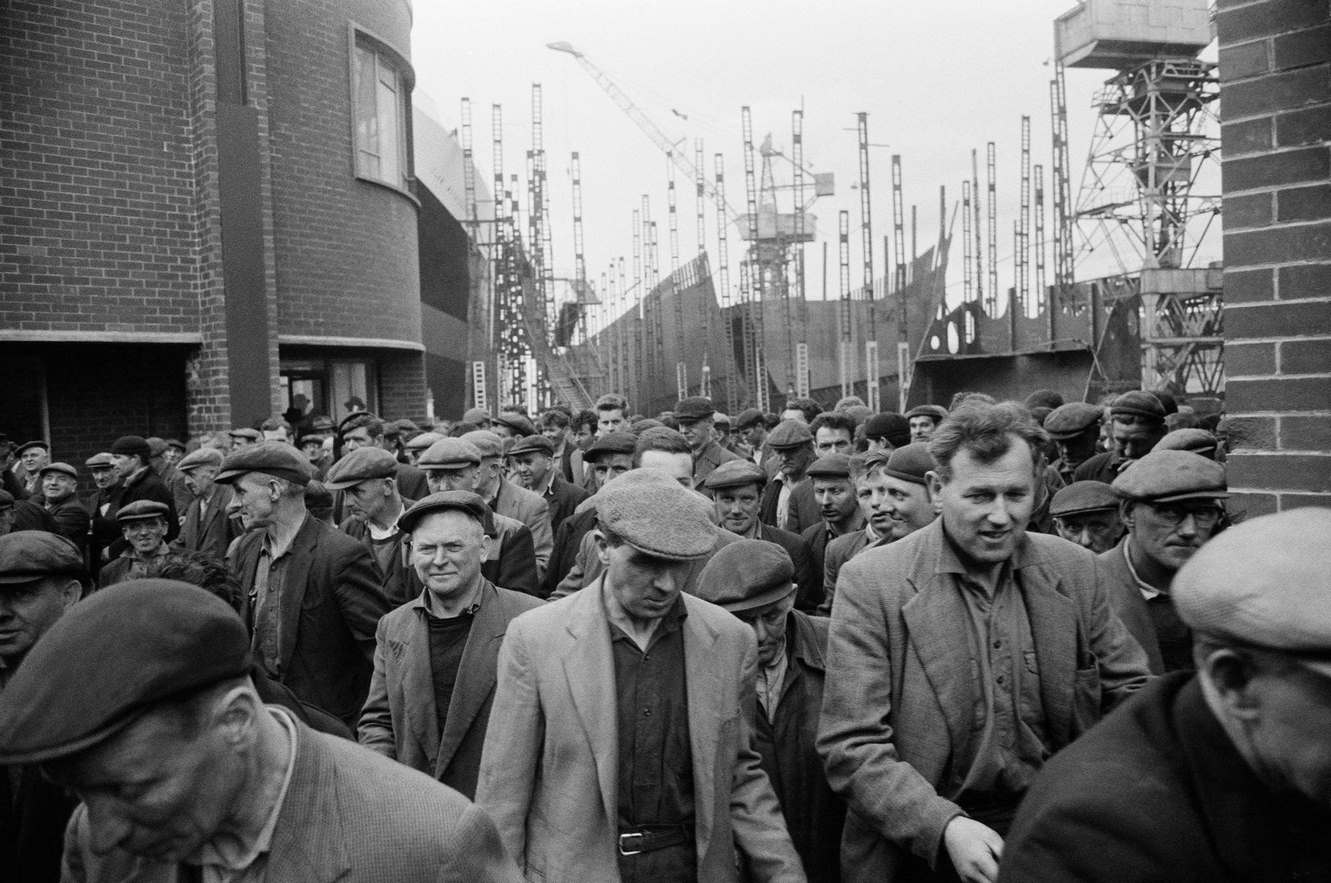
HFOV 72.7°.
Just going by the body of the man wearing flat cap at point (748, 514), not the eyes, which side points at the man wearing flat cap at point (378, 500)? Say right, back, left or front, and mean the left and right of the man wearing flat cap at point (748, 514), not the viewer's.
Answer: right

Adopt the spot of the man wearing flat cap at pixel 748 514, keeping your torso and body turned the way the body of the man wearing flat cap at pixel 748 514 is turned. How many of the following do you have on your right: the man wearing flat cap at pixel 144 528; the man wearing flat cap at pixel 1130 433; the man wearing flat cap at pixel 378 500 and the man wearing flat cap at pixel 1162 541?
2

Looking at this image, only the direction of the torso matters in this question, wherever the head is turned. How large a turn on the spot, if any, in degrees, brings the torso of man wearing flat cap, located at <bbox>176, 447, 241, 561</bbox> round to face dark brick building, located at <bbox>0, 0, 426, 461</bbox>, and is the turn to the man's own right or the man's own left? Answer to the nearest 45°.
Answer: approximately 135° to the man's own right

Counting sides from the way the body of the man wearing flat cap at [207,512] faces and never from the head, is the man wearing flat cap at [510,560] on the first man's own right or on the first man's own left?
on the first man's own left

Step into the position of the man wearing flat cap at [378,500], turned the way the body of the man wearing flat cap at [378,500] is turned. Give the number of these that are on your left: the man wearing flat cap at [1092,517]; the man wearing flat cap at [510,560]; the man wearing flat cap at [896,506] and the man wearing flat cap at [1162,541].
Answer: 4

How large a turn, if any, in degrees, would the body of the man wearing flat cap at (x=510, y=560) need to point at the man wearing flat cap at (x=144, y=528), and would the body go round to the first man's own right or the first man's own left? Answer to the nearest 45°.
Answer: approximately 90° to the first man's own right

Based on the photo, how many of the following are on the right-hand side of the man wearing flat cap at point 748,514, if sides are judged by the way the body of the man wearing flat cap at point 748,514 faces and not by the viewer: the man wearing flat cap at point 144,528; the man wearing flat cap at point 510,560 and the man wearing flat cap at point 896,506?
2
